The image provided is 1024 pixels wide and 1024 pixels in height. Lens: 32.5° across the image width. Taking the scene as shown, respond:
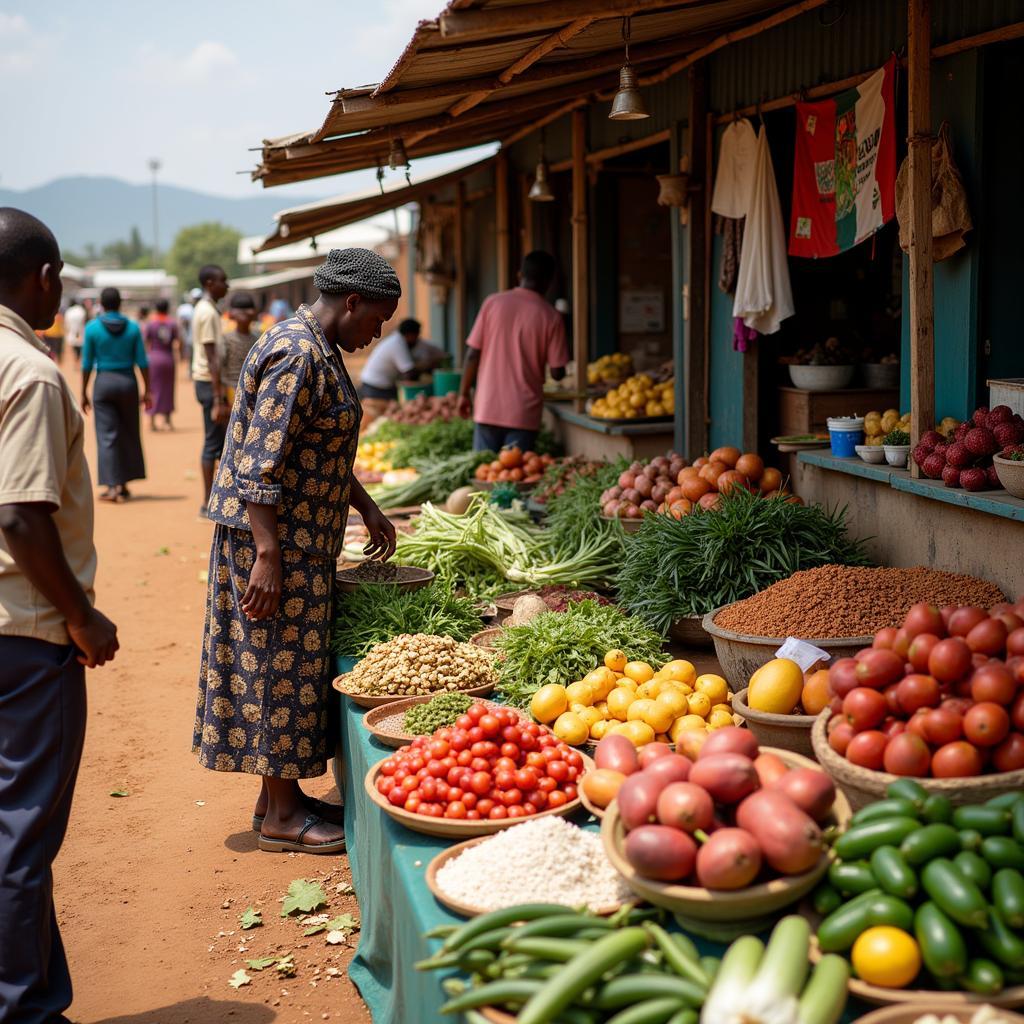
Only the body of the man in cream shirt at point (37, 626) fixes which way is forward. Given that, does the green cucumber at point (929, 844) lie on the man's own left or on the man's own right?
on the man's own right

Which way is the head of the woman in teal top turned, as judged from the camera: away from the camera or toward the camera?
away from the camera

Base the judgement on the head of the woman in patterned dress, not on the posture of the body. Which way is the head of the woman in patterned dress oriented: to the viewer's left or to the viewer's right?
to the viewer's right

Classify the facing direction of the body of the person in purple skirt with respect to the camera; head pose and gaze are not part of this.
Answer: away from the camera

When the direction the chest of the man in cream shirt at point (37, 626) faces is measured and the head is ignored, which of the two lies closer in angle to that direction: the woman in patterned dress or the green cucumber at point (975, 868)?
the woman in patterned dress

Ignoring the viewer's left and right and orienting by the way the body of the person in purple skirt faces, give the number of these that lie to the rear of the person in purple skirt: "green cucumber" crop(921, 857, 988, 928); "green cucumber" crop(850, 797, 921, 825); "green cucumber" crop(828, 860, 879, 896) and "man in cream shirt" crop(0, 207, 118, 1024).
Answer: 4

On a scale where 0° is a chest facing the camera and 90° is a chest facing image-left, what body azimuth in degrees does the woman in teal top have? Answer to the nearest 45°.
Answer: approximately 180°

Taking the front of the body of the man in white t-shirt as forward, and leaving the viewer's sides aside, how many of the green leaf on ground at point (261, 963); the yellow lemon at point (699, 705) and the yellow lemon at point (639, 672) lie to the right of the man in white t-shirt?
3

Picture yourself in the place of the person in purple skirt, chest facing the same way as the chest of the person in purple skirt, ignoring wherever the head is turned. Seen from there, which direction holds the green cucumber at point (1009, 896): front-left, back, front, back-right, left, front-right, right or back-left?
back

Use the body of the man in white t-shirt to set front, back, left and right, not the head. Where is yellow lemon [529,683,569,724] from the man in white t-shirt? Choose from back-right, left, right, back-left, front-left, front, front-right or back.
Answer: right

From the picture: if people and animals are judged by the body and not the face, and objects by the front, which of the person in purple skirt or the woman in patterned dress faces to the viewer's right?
the woman in patterned dress

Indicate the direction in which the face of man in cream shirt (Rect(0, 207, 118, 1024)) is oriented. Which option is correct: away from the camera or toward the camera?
away from the camera

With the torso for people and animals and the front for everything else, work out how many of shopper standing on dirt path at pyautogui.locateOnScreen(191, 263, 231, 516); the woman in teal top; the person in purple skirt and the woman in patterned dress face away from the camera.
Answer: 2

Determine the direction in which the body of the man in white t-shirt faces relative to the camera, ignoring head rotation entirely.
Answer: to the viewer's right
